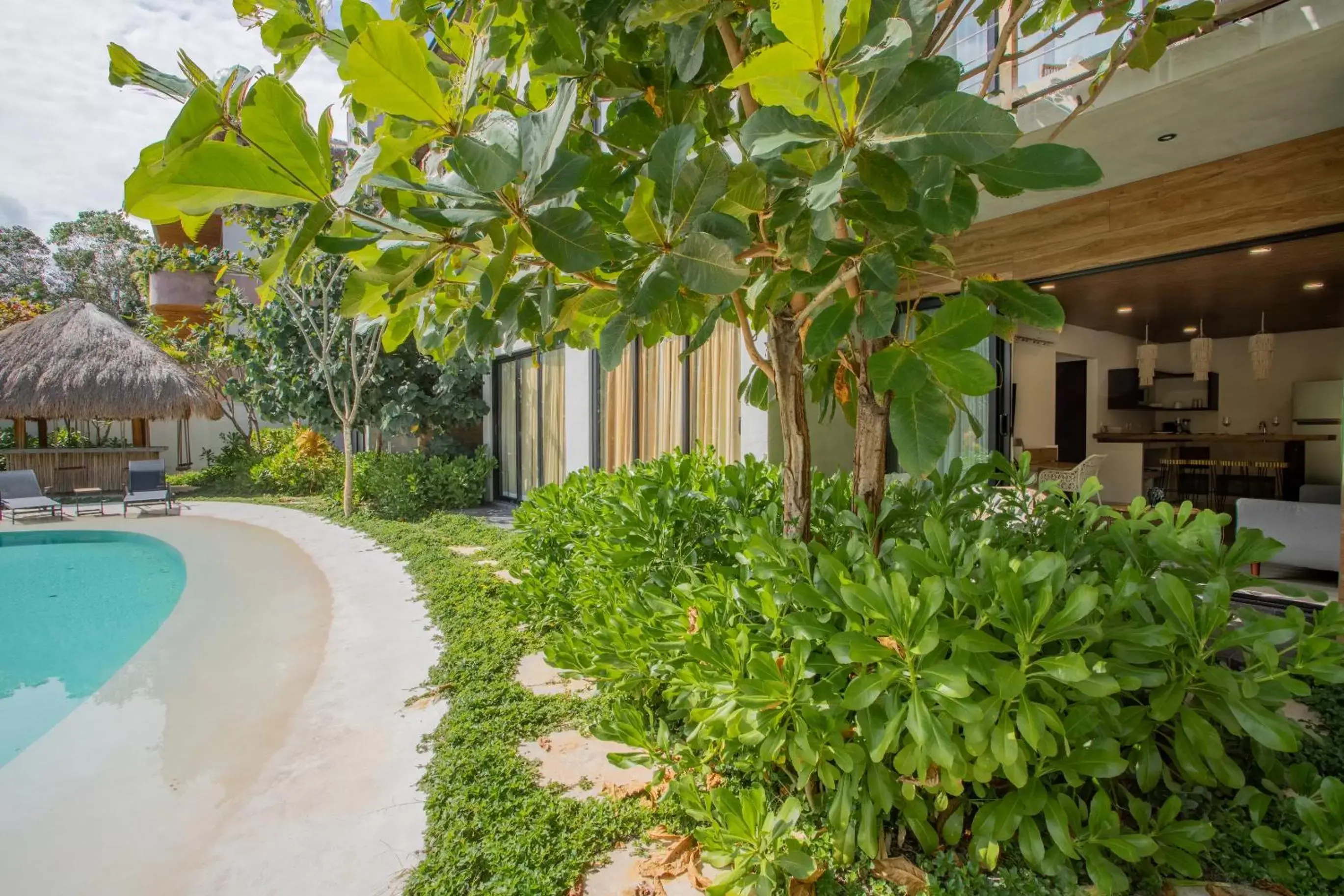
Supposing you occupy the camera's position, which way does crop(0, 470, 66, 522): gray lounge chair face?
facing the viewer and to the right of the viewer

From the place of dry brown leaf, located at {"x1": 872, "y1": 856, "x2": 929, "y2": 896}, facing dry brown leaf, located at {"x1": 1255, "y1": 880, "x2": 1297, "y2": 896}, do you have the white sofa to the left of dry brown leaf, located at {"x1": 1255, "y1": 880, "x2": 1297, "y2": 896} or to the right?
left

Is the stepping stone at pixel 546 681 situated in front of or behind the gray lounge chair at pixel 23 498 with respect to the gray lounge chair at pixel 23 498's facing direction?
in front

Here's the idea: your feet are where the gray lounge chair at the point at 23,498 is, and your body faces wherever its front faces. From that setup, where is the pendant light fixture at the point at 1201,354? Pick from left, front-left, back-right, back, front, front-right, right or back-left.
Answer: front

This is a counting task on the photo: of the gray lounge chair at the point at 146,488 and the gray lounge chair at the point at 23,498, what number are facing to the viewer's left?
0

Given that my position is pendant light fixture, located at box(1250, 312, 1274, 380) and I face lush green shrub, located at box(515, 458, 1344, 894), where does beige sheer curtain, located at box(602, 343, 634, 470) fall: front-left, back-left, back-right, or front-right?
front-right

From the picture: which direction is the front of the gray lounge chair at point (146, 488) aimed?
toward the camera

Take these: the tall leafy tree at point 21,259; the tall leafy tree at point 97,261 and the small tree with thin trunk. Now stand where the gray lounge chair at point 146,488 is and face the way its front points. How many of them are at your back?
2

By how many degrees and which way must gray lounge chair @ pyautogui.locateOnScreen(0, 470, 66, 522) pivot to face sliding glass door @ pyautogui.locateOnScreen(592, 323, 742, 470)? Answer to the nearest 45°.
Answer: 0° — it already faces it

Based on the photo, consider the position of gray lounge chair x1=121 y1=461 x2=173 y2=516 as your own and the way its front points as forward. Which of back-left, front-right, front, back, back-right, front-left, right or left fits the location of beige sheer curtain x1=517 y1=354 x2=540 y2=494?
front-left

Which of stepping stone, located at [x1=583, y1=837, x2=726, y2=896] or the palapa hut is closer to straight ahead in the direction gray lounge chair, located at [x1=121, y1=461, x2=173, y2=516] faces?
the stepping stone

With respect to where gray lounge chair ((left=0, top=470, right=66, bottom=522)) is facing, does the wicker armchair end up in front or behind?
in front
